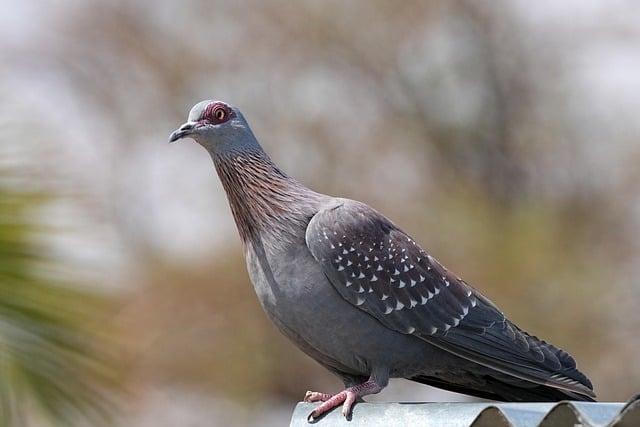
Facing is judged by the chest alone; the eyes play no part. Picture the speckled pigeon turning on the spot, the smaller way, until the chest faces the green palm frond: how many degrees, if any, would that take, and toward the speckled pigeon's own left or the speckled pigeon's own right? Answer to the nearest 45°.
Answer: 0° — it already faces it

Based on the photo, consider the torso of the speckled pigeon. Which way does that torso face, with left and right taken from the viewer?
facing to the left of the viewer
